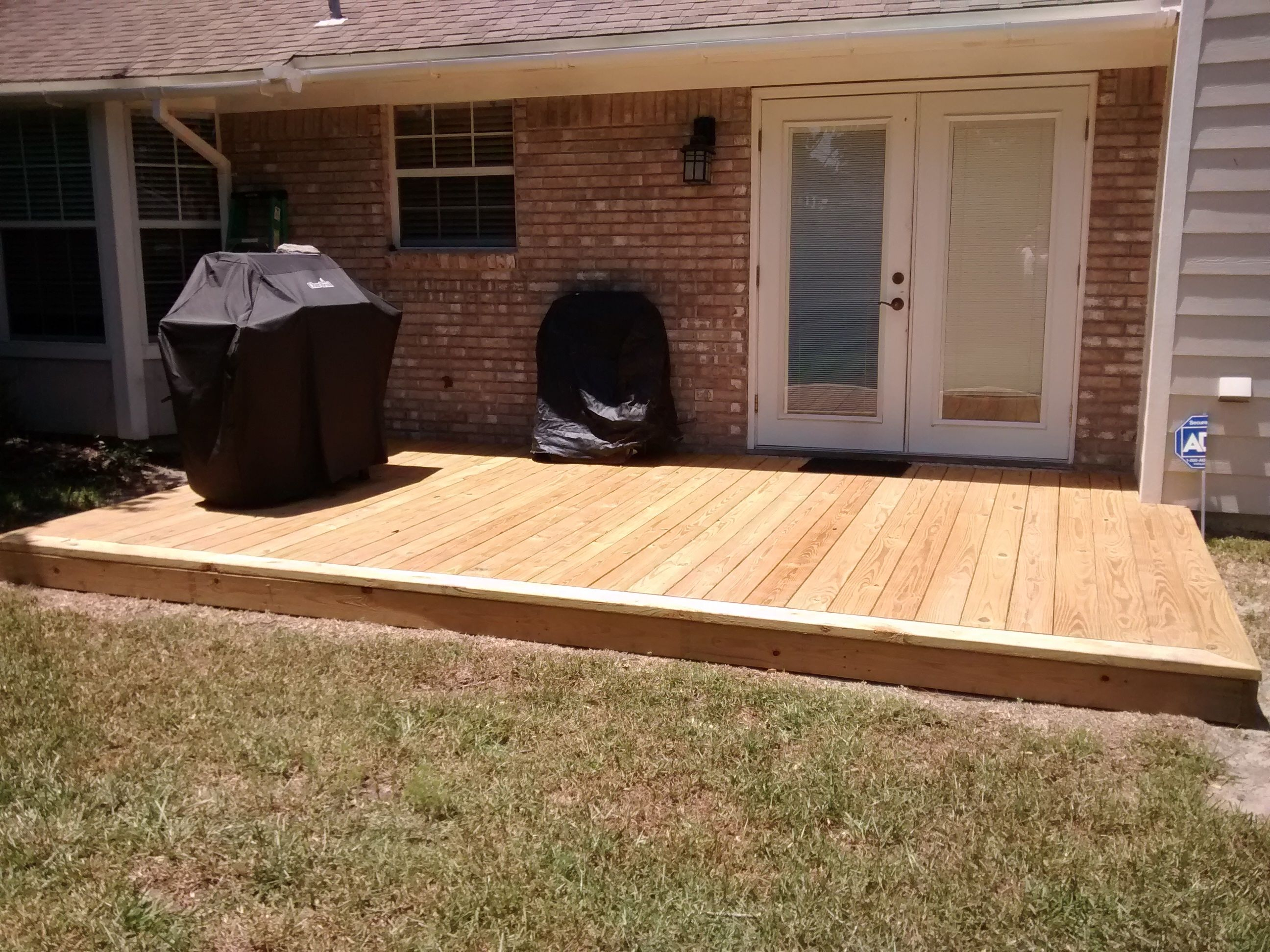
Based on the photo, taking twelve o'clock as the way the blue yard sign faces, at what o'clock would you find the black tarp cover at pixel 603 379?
The black tarp cover is roughly at 3 o'clock from the blue yard sign.

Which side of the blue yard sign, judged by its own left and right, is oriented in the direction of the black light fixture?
right

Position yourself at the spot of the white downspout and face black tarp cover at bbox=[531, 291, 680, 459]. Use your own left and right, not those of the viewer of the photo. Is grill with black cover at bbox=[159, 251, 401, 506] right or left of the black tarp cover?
right

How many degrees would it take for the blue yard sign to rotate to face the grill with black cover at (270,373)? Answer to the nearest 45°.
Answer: approximately 90° to its right

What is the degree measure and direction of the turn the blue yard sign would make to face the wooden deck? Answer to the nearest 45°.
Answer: approximately 45° to its right

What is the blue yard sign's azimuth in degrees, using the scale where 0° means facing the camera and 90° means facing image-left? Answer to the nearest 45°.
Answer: approximately 0°

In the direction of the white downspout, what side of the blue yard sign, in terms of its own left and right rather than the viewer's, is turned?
right

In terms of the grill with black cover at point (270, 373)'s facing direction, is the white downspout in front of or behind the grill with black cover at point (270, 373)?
behind

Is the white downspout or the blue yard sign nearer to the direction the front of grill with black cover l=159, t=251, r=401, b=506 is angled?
the blue yard sign

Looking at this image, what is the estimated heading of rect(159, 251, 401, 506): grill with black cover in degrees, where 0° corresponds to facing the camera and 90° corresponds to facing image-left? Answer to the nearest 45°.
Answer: approximately 315°
